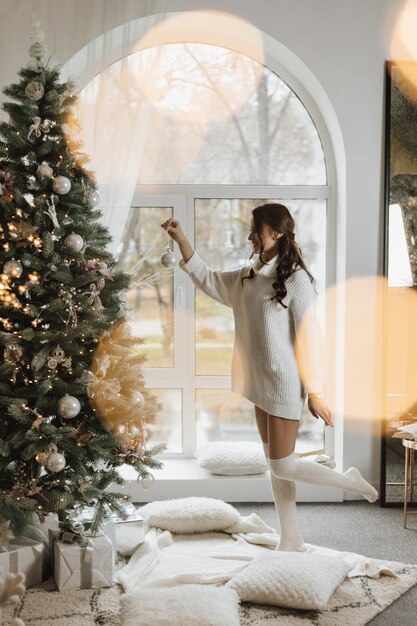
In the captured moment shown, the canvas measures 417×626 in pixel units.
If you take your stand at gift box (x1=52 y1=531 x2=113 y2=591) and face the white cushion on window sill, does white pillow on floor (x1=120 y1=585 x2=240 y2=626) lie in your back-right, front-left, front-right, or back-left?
back-right

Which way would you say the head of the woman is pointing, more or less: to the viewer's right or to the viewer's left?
to the viewer's left

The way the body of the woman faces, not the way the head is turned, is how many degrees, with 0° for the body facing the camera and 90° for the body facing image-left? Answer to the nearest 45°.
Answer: approximately 45°

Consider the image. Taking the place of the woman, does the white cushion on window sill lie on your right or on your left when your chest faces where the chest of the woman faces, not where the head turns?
on your right
